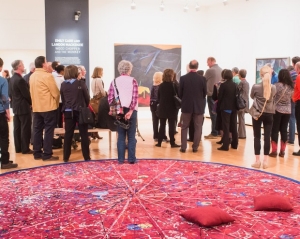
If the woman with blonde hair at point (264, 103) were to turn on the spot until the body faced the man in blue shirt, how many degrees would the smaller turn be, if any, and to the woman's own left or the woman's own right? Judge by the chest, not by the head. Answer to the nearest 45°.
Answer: approximately 90° to the woman's own left

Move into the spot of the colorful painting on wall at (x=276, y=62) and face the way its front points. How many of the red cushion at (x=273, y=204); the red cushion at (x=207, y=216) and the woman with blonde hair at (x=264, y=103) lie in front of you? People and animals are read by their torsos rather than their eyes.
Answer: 3

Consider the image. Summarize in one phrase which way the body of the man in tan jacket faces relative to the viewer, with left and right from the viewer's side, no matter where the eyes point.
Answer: facing away from the viewer and to the right of the viewer

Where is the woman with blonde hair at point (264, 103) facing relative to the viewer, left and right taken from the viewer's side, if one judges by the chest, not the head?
facing away from the viewer

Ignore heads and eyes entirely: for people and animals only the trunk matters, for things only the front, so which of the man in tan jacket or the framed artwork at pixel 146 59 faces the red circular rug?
the framed artwork

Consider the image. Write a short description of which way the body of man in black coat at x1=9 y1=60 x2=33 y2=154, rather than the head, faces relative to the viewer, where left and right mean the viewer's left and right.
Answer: facing away from the viewer and to the right of the viewer

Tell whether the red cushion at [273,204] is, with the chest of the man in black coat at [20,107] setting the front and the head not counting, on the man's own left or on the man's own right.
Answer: on the man's own right

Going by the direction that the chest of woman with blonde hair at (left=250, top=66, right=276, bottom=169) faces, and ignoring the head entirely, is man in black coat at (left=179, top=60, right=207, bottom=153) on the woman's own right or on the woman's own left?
on the woman's own left
